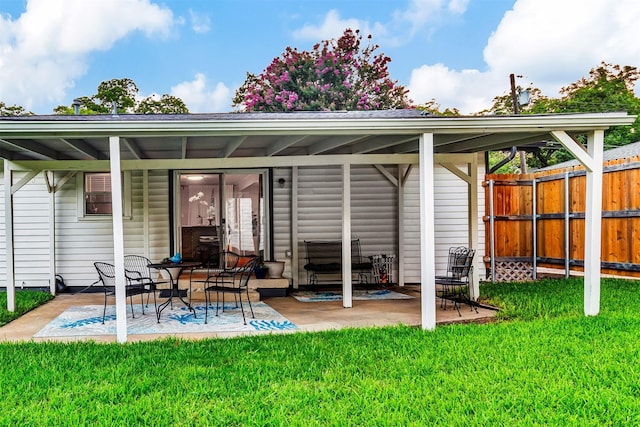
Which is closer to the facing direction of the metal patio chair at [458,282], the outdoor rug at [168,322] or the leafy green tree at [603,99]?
the outdoor rug

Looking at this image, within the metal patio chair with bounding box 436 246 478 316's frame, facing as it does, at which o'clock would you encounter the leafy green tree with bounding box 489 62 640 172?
The leafy green tree is roughly at 5 o'clock from the metal patio chair.

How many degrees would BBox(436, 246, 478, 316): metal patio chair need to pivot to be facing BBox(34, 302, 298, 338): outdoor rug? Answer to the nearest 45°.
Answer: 0° — it already faces it

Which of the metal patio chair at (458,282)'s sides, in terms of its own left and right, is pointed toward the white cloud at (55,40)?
right

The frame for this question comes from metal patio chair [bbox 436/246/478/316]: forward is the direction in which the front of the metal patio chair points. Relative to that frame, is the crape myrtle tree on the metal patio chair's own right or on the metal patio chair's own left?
on the metal patio chair's own right

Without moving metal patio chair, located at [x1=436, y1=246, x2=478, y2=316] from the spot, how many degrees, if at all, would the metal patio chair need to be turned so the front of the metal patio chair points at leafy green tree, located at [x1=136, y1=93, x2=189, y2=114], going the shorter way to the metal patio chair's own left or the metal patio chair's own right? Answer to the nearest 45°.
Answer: approximately 90° to the metal patio chair's own right

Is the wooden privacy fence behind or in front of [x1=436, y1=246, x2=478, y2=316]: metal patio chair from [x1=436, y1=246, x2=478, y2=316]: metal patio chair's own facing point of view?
behind

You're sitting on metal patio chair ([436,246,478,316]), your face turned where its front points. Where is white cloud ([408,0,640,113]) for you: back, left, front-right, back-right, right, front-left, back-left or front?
back-right

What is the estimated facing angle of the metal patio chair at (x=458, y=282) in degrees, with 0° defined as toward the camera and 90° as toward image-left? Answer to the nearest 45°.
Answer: approximately 45°

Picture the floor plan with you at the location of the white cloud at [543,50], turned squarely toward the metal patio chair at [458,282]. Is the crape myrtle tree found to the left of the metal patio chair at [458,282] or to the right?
right

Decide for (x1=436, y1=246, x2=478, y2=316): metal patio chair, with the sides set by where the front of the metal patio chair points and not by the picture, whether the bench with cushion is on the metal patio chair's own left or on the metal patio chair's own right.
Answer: on the metal patio chair's own right

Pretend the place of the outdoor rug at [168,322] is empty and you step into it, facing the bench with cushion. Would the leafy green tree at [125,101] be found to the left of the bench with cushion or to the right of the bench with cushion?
left

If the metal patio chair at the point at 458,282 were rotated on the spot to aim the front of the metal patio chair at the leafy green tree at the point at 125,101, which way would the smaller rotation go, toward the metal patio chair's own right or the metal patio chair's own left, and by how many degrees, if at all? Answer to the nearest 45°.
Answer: approximately 90° to the metal patio chair's own right
